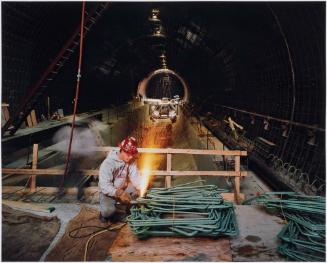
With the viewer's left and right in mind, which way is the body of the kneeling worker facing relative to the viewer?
facing the viewer and to the right of the viewer

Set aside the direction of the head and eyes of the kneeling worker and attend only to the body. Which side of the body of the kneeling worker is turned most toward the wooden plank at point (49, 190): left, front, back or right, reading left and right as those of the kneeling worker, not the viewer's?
back
